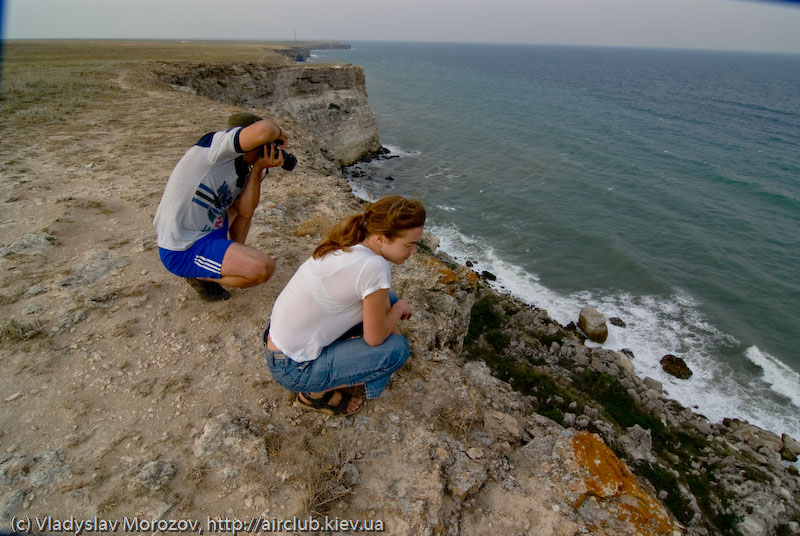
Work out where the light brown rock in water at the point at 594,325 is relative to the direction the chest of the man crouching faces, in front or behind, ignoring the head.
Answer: in front

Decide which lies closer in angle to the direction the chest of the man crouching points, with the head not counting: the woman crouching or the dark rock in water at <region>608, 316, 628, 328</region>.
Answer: the dark rock in water

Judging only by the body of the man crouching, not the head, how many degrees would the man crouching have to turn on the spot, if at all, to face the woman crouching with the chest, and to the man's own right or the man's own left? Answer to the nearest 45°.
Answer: approximately 90° to the man's own right

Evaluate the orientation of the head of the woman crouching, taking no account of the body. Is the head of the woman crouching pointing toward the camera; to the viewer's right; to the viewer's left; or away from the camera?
to the viewer's right

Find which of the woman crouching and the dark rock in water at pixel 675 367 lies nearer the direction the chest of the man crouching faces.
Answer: the dark rock in water

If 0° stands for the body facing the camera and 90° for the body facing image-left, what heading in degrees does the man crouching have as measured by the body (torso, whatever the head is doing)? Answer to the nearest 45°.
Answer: approximately 270°

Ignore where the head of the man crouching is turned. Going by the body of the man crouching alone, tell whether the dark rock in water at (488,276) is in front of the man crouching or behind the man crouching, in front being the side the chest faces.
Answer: in front

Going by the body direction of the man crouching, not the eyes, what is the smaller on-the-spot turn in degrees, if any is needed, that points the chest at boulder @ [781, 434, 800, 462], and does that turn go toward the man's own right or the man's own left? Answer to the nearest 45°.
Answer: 0° — they already face it

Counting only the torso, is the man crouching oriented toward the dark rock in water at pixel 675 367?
yes
